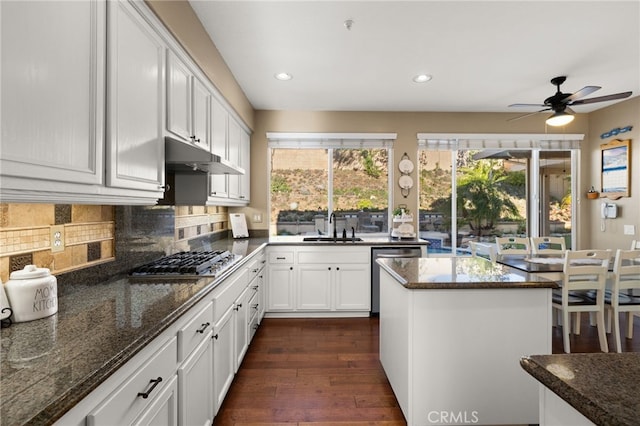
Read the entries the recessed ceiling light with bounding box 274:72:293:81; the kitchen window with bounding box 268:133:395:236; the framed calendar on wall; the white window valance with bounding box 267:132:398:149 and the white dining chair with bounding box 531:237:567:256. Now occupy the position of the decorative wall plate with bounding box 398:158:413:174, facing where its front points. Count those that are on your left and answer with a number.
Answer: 2

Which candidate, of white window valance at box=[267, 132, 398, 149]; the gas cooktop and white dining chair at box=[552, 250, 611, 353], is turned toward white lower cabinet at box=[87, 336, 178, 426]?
the white window valance

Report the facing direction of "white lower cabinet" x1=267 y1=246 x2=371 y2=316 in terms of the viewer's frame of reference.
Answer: facing the viewer

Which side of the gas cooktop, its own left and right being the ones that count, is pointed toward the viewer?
right

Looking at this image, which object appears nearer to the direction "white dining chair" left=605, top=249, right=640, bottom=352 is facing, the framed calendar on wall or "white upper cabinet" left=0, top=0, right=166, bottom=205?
the framed calendar on wall

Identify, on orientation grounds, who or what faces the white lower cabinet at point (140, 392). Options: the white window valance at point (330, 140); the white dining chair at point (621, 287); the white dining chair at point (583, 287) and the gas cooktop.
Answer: the white window valance

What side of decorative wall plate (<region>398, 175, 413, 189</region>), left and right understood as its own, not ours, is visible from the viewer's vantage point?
front

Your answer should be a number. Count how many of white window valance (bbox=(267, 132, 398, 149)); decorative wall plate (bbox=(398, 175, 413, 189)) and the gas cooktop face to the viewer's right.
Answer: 1

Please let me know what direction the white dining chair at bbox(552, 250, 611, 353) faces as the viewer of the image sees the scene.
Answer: facing away from the viewer and to the left of the viewer

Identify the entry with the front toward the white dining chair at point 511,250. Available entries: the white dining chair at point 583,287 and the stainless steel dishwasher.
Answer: the white dining chair at point 583,287

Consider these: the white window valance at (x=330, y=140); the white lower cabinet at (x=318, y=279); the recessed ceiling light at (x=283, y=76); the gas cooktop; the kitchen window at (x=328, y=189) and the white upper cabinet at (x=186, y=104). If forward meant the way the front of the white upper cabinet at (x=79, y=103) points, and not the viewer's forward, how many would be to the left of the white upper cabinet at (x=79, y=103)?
6

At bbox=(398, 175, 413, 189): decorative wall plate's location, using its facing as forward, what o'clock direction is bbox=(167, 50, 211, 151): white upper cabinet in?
The white upper cabinet is roughly at 1 o'clock from the decorative wall plate.

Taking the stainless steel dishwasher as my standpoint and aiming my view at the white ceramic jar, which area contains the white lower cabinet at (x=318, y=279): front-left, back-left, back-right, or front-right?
front-right

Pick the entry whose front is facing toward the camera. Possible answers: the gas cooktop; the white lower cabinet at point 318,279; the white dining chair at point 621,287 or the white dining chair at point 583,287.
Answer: the white lower cabinet

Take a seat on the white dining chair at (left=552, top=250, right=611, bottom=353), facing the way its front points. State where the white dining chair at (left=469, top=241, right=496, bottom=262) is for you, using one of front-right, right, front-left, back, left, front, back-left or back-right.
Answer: front
